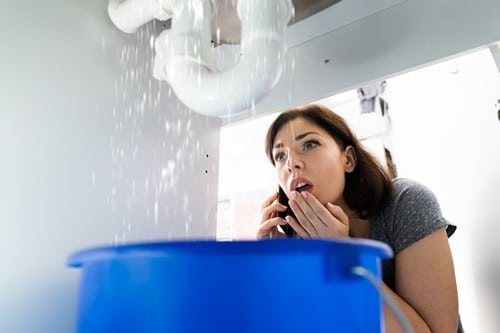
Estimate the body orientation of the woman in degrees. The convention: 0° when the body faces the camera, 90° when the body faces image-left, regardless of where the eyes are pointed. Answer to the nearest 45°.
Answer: approximately 45°

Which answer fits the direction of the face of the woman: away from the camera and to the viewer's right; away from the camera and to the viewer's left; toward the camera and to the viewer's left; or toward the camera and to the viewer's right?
toward the camera and to the viewer's left

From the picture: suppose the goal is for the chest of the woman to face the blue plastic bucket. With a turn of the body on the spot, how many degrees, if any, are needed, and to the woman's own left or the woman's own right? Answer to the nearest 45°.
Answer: approximately 45° to the woman's own left
